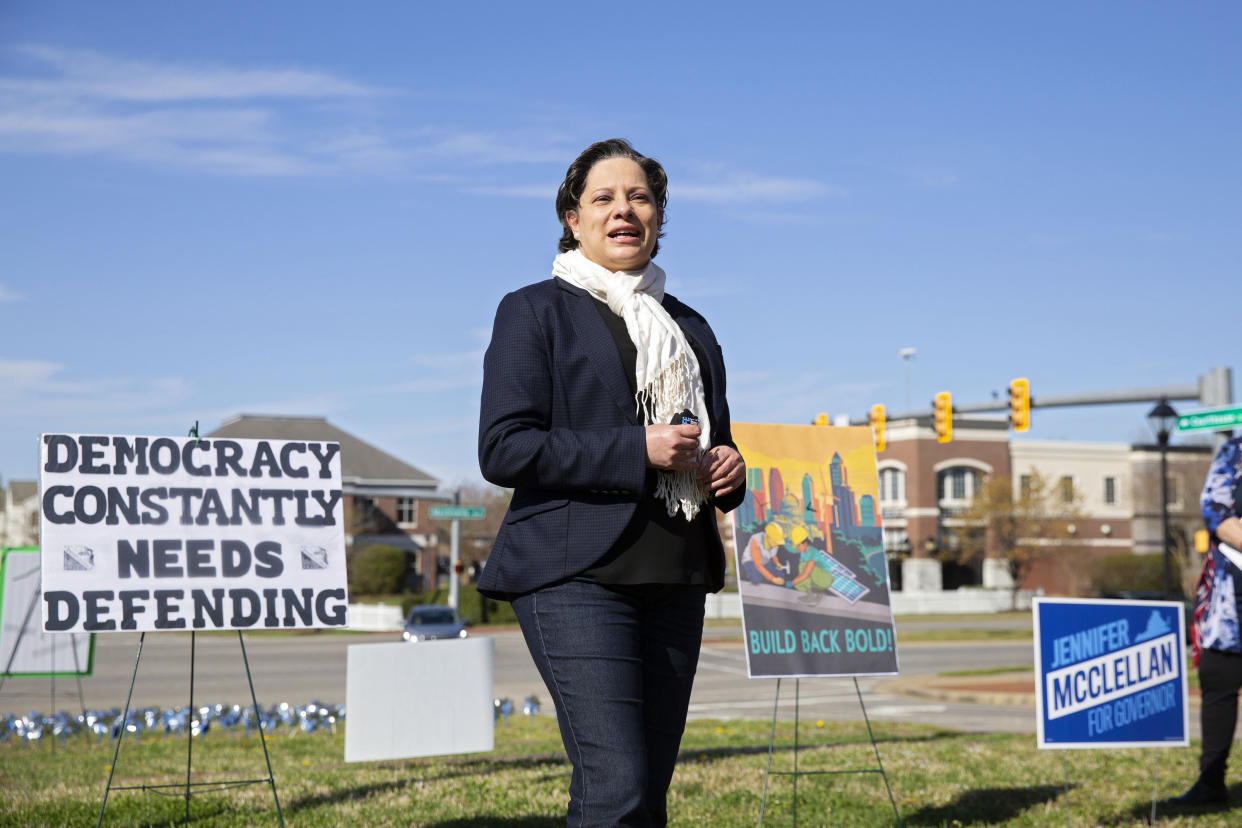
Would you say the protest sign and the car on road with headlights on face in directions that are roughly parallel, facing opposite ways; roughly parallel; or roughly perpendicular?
roughly parallel

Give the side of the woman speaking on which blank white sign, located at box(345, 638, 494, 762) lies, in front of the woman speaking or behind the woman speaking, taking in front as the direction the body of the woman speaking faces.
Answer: behind

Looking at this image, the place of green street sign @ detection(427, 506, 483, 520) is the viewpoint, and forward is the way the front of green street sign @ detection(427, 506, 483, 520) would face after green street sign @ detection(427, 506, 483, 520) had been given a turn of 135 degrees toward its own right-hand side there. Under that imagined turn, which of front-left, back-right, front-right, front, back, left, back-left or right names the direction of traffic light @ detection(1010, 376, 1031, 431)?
back

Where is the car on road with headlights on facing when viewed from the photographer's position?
facing the viewer

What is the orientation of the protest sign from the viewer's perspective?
toward the camera

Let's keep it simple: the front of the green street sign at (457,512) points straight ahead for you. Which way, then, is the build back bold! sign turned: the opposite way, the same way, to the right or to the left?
the same way

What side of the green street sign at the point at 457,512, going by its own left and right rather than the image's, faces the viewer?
front

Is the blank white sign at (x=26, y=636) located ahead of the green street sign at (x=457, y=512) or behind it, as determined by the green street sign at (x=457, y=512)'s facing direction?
ahead

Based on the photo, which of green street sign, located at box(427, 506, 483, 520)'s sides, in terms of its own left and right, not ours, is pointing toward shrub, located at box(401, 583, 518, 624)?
back

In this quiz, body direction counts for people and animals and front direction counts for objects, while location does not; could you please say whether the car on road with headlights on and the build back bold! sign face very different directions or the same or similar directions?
same or similar directions

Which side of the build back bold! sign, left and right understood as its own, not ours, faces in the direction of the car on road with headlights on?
back

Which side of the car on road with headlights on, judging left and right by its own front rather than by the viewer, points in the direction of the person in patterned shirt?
front

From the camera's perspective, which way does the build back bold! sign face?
toward the camera

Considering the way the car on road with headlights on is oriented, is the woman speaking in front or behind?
in front

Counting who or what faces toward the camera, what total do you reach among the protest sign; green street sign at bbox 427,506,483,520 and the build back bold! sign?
3

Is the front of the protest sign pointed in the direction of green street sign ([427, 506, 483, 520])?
no

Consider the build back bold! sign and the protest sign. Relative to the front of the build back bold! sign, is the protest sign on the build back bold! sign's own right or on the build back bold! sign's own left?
on the build back bold! sign's own right
